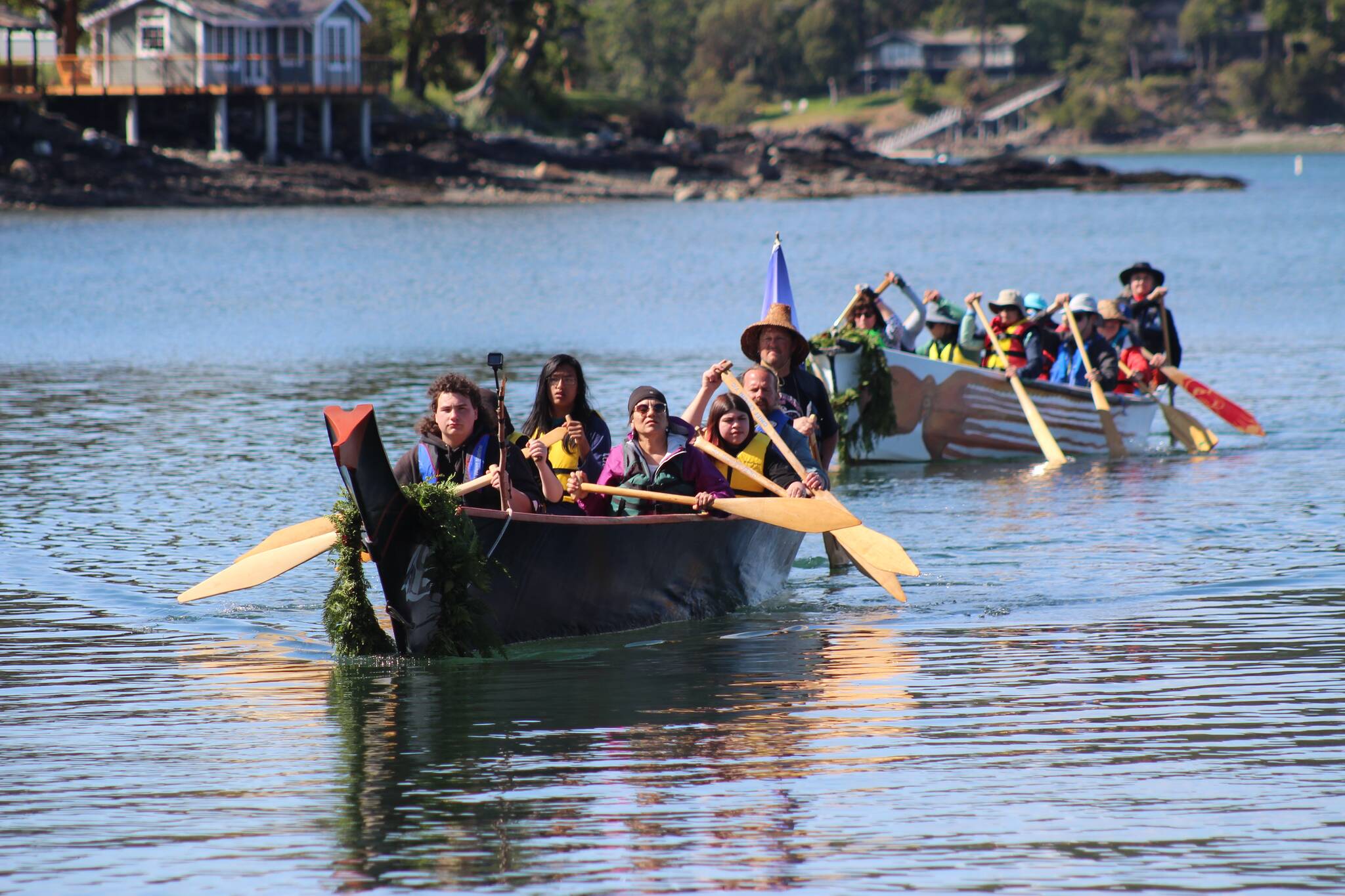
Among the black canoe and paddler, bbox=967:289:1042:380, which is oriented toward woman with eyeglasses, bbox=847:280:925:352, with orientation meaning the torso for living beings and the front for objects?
the paddler

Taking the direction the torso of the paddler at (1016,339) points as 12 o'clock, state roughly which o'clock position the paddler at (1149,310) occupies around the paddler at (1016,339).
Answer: the paddler at (1149,310) is roughly at 6 o'clock from the paddler at (1016,339).

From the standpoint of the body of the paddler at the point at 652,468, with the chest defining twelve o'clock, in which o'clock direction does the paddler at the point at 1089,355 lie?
the paddler at the point at 1089,355 is roughly at 7 o'clock from the paddler at the point at 652,468.

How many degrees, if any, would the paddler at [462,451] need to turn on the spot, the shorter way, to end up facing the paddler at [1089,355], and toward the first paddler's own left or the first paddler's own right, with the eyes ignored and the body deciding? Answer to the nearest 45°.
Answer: approximately 135° to the first paddler's own left

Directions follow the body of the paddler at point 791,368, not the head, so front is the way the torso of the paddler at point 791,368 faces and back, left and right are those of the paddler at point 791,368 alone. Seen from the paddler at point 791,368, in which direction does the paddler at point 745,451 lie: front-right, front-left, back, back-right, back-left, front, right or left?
front-left

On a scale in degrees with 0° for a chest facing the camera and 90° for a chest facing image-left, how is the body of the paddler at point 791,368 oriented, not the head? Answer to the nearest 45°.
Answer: approximately 45°

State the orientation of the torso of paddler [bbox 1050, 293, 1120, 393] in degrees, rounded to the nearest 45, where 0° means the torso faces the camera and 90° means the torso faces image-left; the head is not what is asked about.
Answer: approximately 45°

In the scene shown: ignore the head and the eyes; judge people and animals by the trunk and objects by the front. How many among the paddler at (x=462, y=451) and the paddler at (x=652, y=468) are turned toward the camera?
2

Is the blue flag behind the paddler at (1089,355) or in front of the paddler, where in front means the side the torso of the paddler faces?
in front

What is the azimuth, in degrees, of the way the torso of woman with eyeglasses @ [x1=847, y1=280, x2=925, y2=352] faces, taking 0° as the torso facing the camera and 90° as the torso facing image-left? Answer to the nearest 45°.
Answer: approximately 45°

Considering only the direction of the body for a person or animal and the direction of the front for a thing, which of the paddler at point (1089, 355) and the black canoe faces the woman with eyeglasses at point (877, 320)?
the paddler

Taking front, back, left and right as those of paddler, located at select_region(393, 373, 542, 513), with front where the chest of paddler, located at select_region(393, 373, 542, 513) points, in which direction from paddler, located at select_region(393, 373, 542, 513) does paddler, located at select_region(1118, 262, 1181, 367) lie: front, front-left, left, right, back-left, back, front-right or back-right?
back-left
